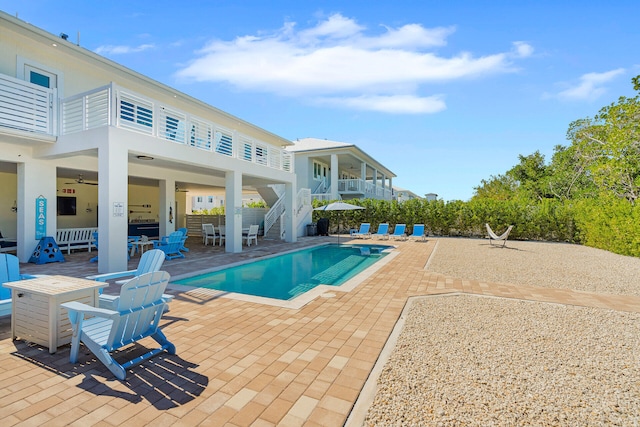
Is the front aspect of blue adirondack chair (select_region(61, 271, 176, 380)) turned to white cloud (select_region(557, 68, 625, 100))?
no

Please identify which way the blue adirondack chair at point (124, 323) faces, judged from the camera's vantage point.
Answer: facing away from the viewer and to the left of the viewer

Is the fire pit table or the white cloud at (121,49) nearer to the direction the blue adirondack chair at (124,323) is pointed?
the fire pit table

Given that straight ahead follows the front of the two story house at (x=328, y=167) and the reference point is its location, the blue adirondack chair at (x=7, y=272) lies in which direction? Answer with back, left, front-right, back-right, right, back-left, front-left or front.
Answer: front-right

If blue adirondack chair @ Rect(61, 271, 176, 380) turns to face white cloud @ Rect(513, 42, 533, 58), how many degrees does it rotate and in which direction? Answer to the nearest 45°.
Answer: approximately 135° to its right

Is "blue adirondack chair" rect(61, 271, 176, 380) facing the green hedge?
no

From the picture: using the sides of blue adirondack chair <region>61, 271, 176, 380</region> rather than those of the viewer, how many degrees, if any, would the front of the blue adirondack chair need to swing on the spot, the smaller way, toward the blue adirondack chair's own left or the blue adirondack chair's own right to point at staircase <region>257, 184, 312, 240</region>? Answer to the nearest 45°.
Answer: approximately 90° to the blue adirondack chair's own right

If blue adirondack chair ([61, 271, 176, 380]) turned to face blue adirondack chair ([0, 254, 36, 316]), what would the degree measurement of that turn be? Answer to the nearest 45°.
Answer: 0° — it already faces it

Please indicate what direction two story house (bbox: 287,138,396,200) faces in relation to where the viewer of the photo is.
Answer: facing the viewer and to the right of the viewer

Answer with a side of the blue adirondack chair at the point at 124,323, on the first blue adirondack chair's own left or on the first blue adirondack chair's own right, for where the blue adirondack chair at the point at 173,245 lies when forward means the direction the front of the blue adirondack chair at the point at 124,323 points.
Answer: on the first blue adirondack chair's own right

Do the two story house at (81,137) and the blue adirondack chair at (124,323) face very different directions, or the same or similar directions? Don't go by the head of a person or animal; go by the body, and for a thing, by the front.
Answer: very different directions

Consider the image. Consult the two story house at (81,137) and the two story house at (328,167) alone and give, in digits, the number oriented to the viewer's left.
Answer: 0
